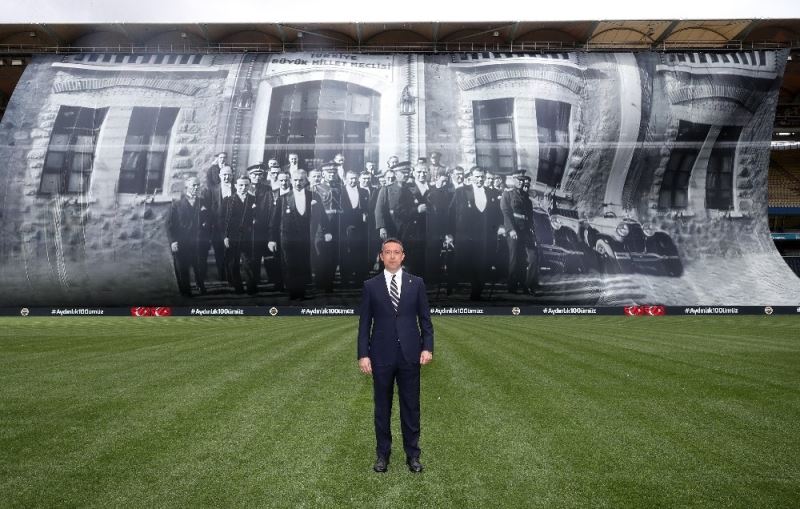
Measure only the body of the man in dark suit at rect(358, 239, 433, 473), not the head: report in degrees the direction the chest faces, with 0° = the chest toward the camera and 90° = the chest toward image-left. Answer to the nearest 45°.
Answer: approximately 0°
